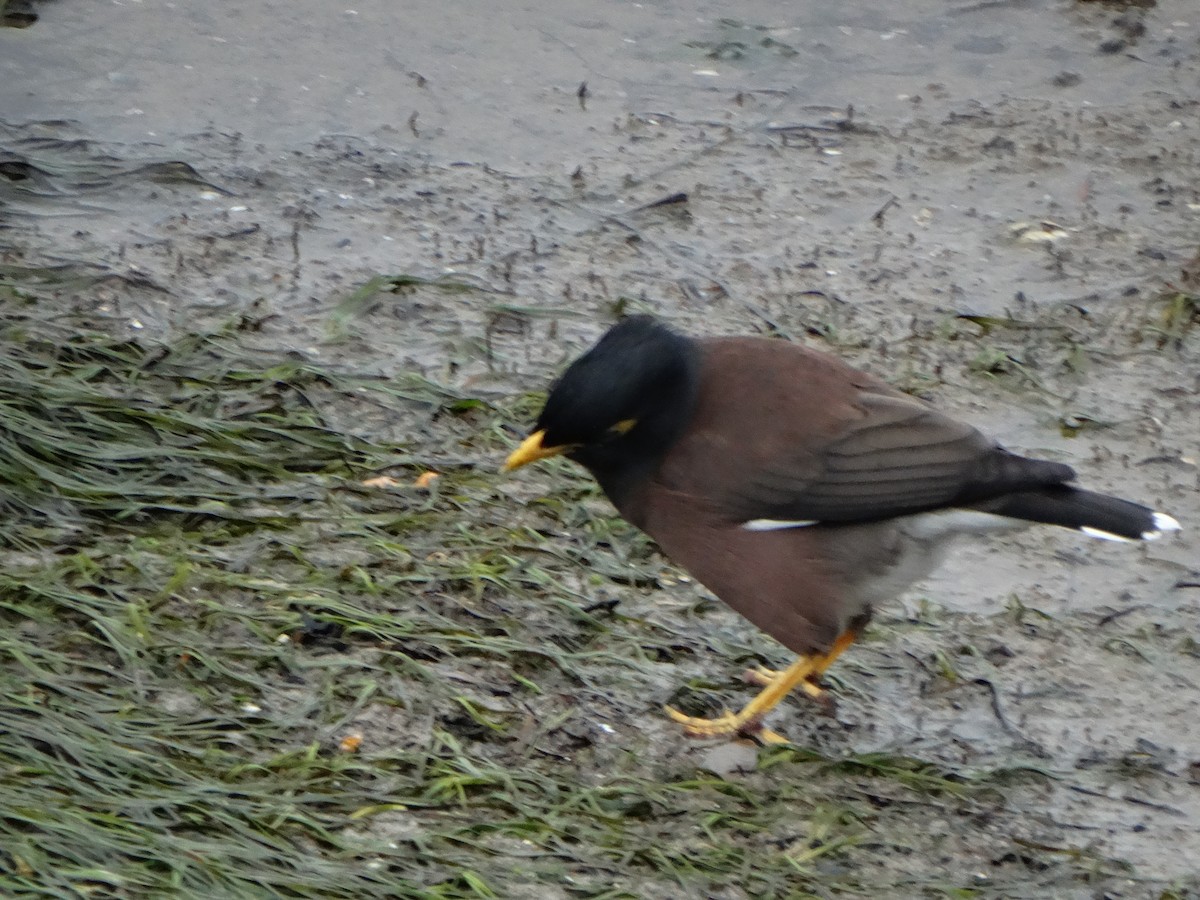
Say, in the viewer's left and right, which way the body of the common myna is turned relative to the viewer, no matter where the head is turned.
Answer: facing to the left of the viewer
